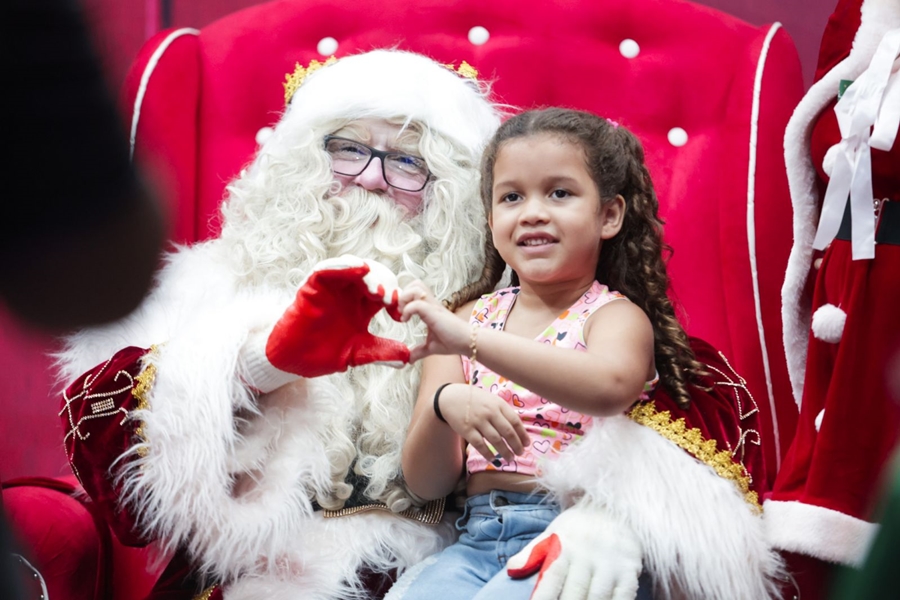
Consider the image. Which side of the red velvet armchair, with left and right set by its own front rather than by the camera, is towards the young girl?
front

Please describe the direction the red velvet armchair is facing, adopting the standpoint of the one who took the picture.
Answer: facing the viewer

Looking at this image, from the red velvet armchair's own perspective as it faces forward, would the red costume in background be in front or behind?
in front

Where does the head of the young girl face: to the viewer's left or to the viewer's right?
to the viewer's left

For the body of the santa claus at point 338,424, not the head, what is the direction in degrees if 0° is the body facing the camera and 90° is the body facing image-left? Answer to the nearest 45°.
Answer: approximately 0°

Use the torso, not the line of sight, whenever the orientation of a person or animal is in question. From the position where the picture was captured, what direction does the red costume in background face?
facing the viewer and to the left of the viewer

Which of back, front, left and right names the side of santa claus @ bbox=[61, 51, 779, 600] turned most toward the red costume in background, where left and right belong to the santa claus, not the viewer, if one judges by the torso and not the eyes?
left

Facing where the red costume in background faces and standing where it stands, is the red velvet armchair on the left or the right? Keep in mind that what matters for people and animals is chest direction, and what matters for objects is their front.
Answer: on its right
